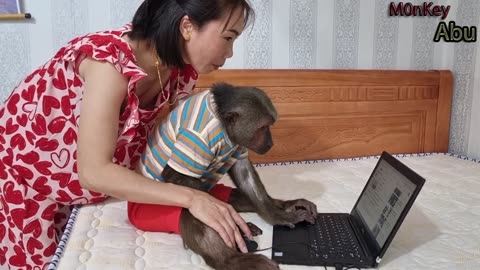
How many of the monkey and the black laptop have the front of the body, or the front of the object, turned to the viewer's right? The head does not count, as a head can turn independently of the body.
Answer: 1

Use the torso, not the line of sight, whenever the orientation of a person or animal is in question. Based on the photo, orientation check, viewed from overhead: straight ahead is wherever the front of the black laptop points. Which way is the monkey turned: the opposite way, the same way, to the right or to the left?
the opposite way

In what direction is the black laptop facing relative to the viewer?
to the viewer's left

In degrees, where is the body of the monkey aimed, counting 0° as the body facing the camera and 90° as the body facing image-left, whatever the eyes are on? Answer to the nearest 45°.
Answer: approximately 270°

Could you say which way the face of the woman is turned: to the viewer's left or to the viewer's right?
to the viewer's right

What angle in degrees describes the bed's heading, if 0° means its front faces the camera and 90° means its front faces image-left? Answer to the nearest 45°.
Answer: approximately 0°
